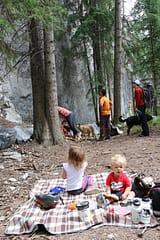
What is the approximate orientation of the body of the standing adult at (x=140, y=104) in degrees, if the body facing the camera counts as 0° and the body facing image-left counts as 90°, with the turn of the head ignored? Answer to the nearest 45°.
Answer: approximately 90°

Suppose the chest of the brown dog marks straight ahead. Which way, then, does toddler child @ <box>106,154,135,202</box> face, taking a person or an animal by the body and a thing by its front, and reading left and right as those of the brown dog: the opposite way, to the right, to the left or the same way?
to the left

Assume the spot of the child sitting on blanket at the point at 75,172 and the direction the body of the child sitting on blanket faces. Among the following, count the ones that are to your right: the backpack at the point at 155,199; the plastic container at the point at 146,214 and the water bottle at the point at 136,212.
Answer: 3

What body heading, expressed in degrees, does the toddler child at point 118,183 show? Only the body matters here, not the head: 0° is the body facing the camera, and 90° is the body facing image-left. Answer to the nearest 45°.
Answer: approximately 0°

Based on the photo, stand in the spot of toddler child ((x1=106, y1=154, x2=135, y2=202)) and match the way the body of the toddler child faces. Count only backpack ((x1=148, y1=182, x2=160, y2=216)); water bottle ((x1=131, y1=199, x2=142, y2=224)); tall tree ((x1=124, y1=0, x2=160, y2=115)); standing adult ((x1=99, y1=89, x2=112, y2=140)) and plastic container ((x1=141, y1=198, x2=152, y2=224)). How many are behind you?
2

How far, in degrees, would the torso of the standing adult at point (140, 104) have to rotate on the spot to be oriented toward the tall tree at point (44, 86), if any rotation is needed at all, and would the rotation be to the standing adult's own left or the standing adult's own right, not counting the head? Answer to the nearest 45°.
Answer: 0° — they already face it

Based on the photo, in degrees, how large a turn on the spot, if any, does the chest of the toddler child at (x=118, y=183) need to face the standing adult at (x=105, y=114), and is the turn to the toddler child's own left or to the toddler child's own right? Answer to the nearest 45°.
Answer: approximately 180°

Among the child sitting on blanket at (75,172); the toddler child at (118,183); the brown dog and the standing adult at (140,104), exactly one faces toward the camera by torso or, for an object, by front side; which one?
the toddler child

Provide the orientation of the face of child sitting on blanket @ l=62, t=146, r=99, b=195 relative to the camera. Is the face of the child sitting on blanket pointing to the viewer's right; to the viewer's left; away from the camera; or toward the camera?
away from the camera

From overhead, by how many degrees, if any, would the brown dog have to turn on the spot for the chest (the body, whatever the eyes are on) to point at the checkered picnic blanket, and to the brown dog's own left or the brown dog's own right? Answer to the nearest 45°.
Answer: approximately 90° to the brown dog's own left

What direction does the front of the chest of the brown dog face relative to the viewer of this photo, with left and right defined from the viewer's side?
facing to the left of the viewer

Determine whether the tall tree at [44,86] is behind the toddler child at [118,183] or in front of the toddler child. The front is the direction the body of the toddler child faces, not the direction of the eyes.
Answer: behind

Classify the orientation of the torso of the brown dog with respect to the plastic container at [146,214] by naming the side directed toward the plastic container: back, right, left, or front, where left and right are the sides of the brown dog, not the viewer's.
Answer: left

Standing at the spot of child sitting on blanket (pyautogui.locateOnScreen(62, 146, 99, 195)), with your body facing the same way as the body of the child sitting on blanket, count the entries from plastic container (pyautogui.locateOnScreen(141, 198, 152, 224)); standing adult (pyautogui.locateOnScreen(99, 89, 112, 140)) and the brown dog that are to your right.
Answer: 1
